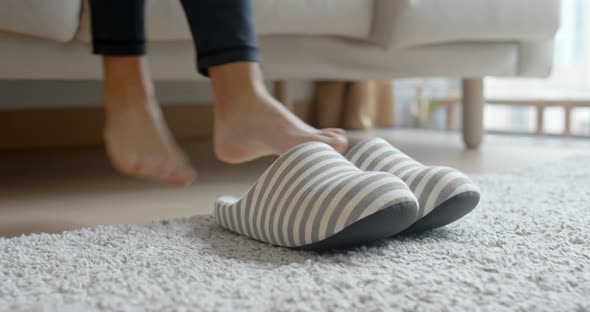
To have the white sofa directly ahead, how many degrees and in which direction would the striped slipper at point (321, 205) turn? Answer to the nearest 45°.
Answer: approximately 135° to its left

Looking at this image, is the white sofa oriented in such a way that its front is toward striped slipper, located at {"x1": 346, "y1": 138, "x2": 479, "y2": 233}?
yes

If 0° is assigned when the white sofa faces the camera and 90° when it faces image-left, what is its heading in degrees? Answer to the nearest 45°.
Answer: approximately 0°

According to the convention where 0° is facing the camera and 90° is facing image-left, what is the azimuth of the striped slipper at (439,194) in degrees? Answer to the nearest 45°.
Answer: approximately 315°

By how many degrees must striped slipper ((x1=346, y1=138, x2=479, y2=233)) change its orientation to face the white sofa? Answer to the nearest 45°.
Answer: approximately 135° to its left
